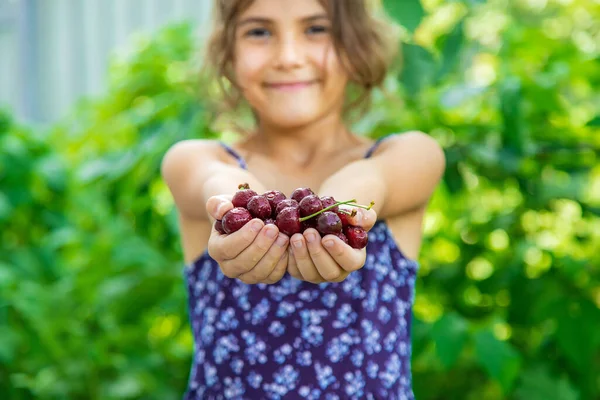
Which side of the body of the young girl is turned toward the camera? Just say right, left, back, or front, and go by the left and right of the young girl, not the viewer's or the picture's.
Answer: front
